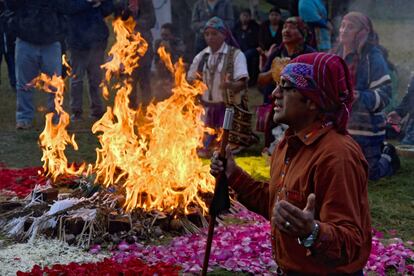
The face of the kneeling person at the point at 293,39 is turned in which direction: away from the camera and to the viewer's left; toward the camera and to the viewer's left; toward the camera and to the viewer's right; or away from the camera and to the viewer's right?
toward the camera and to the viewer's left

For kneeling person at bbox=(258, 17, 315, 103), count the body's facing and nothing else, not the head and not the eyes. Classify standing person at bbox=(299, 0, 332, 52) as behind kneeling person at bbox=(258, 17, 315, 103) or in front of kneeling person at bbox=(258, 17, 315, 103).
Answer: behind

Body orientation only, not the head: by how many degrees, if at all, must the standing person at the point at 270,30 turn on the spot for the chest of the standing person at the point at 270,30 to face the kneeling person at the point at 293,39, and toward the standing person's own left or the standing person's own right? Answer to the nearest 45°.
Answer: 0° — they already face them

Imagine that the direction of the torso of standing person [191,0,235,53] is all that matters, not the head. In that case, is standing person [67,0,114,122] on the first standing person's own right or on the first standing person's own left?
on the first standing person's own right

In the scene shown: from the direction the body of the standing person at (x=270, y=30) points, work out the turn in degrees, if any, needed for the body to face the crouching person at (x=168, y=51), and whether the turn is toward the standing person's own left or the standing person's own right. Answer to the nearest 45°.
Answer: approximately 90° to the standing person's own right

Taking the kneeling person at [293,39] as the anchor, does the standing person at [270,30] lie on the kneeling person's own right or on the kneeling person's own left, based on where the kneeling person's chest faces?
on the kneeling person's own right

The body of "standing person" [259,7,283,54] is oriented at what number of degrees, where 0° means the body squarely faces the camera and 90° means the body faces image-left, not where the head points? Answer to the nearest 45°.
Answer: approximately 0°

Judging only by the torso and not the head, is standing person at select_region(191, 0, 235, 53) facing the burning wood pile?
yes

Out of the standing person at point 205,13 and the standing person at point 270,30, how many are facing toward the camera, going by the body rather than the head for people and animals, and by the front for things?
2
